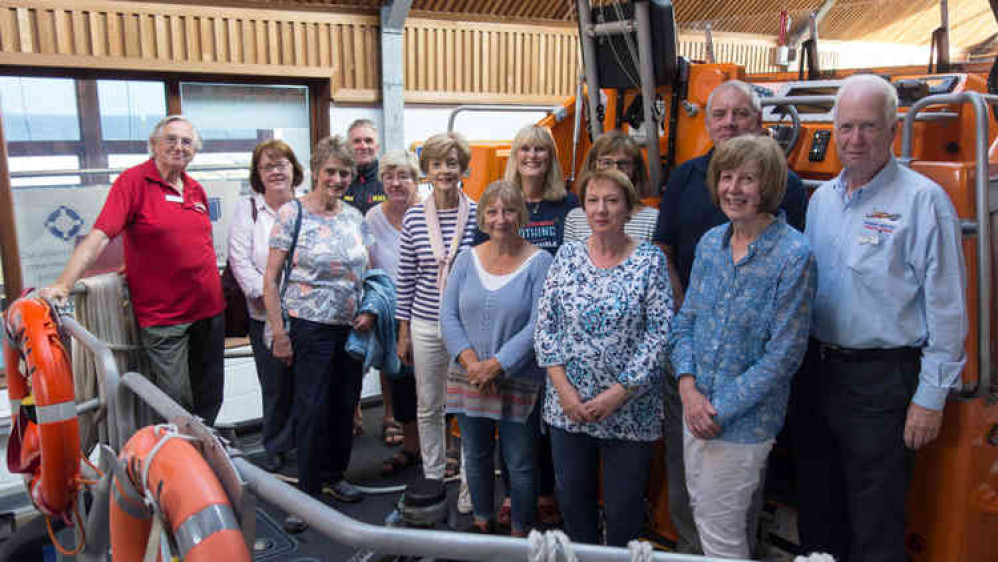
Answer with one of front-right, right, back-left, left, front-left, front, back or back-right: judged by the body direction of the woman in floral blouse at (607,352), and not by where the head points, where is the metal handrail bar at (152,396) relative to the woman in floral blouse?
front-right

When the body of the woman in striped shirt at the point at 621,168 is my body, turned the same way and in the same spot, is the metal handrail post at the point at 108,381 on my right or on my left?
on my right

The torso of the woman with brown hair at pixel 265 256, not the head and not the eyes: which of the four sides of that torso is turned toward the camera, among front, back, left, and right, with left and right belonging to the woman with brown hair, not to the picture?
front

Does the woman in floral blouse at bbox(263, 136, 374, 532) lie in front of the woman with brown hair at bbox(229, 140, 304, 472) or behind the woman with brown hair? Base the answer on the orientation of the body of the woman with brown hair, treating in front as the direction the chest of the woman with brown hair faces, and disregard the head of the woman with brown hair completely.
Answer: in front

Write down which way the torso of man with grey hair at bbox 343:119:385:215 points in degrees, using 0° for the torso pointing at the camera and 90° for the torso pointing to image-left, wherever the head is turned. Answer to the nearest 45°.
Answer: approximately 0°

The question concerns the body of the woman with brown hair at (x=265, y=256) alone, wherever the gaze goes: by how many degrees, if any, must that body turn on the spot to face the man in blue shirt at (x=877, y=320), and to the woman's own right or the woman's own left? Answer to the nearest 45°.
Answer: approximately 45° to the woman's own left

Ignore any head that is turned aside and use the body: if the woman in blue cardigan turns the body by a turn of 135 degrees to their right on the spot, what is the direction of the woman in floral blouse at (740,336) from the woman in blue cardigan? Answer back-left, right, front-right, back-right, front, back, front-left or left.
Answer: back

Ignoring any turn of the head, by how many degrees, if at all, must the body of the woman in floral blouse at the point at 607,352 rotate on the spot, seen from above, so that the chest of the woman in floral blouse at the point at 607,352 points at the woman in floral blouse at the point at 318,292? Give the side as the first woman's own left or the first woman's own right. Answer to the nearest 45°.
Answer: approximately 135° to the first woman's own right
